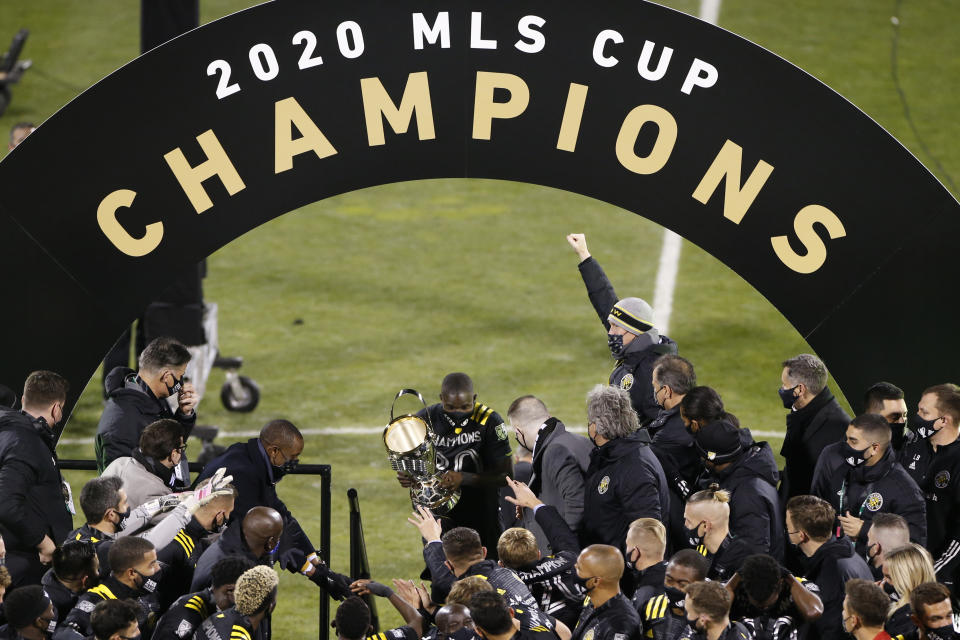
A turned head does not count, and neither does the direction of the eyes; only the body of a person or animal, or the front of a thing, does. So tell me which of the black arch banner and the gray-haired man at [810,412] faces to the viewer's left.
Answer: the gray-haired man

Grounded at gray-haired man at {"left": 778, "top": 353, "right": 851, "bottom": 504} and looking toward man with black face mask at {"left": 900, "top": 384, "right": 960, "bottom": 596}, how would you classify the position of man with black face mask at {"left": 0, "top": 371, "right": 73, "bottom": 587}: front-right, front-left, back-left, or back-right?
back-right

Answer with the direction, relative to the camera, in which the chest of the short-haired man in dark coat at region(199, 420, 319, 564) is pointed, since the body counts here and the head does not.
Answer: to the viewer's right

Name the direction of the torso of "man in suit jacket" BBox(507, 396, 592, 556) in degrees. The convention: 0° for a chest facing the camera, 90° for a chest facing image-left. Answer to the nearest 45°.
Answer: approximately 90°

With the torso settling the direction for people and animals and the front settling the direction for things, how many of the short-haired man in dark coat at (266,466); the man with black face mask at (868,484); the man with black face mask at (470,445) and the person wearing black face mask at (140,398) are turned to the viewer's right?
2

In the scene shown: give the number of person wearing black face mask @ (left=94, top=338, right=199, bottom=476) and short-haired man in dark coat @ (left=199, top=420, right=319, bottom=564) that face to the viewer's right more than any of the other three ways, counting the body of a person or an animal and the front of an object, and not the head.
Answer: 2

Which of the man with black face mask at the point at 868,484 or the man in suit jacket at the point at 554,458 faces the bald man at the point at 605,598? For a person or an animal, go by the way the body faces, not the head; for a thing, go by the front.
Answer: the man with black face mask

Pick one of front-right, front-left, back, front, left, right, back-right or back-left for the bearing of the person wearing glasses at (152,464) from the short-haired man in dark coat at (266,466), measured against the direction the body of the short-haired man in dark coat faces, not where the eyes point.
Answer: back
